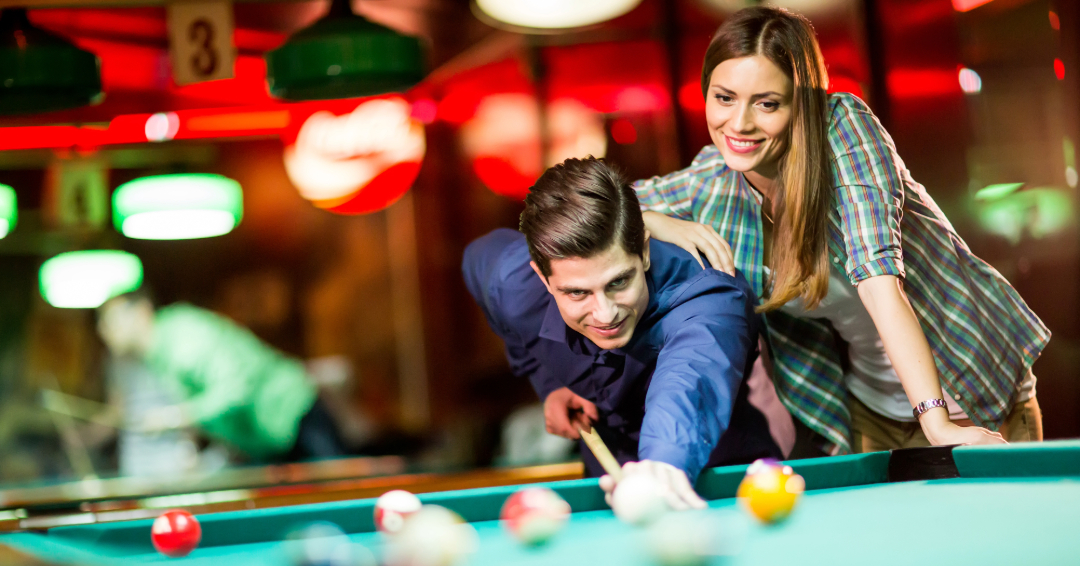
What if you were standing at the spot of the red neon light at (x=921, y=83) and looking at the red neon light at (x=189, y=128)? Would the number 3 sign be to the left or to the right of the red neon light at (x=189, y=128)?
left

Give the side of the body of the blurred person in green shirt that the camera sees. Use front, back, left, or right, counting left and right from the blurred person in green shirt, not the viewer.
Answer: left

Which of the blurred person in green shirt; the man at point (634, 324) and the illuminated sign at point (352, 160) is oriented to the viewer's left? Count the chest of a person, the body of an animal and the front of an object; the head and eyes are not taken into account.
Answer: the blurred person in green shirt

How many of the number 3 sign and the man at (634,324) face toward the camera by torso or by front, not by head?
2

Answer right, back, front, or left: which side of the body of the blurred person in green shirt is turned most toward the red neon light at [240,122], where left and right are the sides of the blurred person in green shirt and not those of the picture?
right

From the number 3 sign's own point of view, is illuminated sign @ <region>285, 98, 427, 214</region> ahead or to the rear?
to the rear

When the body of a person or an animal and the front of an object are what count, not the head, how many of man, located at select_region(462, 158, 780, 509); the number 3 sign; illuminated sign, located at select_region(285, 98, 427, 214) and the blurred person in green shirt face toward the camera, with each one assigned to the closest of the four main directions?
3

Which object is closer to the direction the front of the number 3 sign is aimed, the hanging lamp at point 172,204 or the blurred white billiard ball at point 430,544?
the blurred white billiard ball

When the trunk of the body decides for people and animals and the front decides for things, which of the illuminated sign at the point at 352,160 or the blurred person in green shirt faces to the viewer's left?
the blurred person in green shirt

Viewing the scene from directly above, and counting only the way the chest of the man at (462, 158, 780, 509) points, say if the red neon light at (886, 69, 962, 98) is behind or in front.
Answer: behind

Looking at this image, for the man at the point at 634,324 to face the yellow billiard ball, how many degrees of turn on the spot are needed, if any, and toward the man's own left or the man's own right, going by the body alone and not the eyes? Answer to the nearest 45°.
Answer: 0° — they already face it
